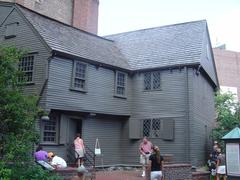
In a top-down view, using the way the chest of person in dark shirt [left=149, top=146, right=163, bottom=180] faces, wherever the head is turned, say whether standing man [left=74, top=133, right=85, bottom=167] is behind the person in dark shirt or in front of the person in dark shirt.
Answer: in front

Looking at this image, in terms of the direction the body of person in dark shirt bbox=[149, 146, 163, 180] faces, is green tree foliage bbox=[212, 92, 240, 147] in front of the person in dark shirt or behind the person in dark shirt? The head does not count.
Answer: in front

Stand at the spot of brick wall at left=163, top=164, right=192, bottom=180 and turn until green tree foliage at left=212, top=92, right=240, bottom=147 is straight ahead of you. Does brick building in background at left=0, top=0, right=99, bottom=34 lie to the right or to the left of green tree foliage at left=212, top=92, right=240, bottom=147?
left

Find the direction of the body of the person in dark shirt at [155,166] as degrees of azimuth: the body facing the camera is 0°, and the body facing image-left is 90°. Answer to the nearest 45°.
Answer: approximately 180°

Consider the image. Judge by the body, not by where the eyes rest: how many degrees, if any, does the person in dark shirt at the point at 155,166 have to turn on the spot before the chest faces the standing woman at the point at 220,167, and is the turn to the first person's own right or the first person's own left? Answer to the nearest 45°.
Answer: approximately 45° to the first person's own right
